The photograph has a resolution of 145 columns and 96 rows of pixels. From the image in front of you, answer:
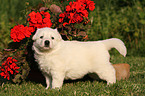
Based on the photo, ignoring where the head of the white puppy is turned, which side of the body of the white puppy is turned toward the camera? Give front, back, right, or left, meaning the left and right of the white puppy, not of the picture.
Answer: left

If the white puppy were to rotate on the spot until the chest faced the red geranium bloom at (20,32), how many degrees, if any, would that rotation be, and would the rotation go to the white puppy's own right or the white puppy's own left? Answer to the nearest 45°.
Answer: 0° — it already faces it

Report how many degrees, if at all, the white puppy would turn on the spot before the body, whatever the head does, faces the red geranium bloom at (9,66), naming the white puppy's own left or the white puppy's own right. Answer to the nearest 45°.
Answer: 0° — it already faces it

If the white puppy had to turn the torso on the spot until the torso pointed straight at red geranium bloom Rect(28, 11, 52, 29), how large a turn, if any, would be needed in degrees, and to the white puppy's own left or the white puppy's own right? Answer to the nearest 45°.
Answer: approximately 45° to the white puppy's own right
